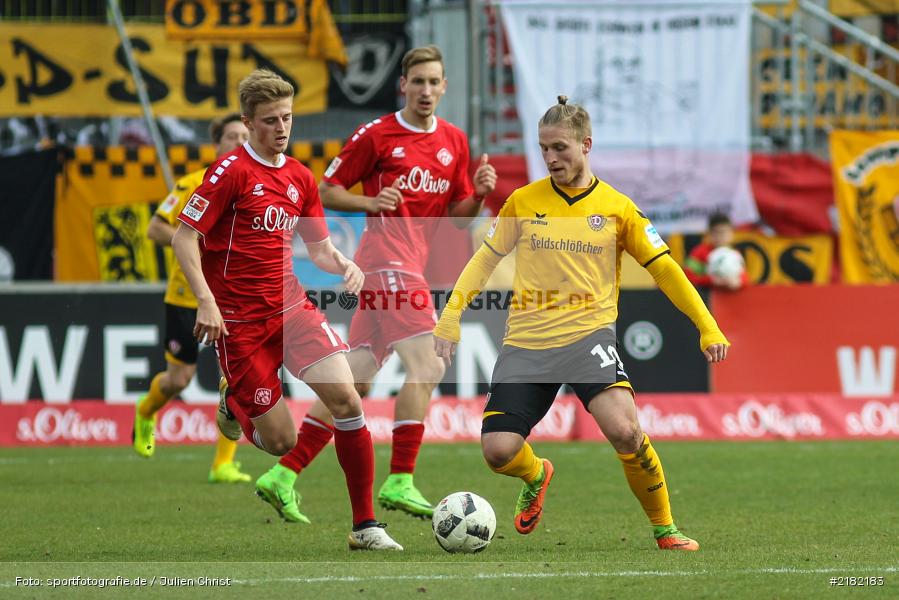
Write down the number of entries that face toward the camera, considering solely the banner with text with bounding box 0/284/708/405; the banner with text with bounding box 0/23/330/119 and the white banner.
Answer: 3

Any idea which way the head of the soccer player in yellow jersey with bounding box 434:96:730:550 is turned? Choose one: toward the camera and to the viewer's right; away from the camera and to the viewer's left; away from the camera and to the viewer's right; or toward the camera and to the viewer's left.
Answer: toward the camera and to the viewer's left

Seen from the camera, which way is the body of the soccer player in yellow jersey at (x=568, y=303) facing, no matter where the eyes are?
toward the camera

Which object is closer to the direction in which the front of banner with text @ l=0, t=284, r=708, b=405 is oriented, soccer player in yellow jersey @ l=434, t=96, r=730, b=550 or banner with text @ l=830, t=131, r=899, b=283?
the soccer player in yellow jersey

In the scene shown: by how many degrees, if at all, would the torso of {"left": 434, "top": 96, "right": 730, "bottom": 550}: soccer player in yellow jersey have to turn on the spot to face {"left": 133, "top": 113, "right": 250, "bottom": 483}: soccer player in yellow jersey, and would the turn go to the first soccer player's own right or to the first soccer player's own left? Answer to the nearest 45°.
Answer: approximately 135° to the first soccer player's own right

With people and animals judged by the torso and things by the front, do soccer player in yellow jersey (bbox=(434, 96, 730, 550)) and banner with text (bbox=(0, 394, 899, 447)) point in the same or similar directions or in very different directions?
same or similar directions

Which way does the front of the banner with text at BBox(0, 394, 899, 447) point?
toward the camera

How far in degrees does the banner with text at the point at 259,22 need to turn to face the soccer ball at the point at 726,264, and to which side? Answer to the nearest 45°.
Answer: approximately 45° to its left

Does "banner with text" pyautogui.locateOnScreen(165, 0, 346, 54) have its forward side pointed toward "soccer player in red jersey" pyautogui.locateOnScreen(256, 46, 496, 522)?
yes

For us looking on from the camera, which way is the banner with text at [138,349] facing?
facing the viewer

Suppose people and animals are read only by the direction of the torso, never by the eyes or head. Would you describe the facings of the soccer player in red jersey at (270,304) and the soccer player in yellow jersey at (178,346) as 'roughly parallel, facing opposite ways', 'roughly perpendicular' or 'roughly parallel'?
roughly parallel

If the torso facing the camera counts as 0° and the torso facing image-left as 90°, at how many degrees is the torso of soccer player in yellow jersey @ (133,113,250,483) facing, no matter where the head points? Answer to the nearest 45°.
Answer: approximately 315°

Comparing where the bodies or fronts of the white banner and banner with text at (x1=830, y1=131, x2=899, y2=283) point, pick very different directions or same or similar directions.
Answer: same or similar directions
